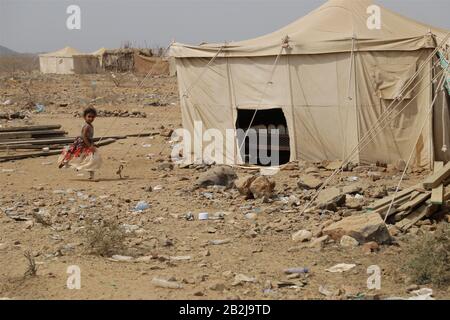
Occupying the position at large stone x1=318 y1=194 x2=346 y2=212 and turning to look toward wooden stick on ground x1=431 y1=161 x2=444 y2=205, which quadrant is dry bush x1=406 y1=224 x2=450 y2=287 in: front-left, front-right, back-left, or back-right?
front-right

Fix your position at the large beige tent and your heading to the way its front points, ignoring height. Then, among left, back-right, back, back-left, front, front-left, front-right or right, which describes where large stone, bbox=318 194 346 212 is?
front

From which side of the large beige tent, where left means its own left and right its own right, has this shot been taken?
front

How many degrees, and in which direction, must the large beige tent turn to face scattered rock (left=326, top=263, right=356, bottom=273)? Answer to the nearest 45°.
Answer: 0° — it already faces it

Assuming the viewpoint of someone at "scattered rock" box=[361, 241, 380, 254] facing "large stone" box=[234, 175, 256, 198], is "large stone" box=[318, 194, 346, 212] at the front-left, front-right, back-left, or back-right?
front-right

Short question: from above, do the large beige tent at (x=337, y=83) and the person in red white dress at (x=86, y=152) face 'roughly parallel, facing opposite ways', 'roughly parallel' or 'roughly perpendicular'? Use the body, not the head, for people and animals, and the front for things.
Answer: roughly perpendicular

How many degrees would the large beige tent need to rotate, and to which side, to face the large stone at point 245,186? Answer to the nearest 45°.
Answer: approximately 45° to its right

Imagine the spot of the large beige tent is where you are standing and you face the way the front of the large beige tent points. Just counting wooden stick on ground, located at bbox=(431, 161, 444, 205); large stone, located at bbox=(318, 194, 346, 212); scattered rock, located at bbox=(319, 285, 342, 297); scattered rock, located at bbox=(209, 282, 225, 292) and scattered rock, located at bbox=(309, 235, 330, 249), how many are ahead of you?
5

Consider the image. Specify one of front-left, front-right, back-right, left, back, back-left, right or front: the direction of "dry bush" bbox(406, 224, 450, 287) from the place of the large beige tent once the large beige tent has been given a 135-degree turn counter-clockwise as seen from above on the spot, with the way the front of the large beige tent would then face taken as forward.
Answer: back-right

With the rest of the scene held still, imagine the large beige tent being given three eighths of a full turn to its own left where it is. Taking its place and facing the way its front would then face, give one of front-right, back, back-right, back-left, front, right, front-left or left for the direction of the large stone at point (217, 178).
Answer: back
